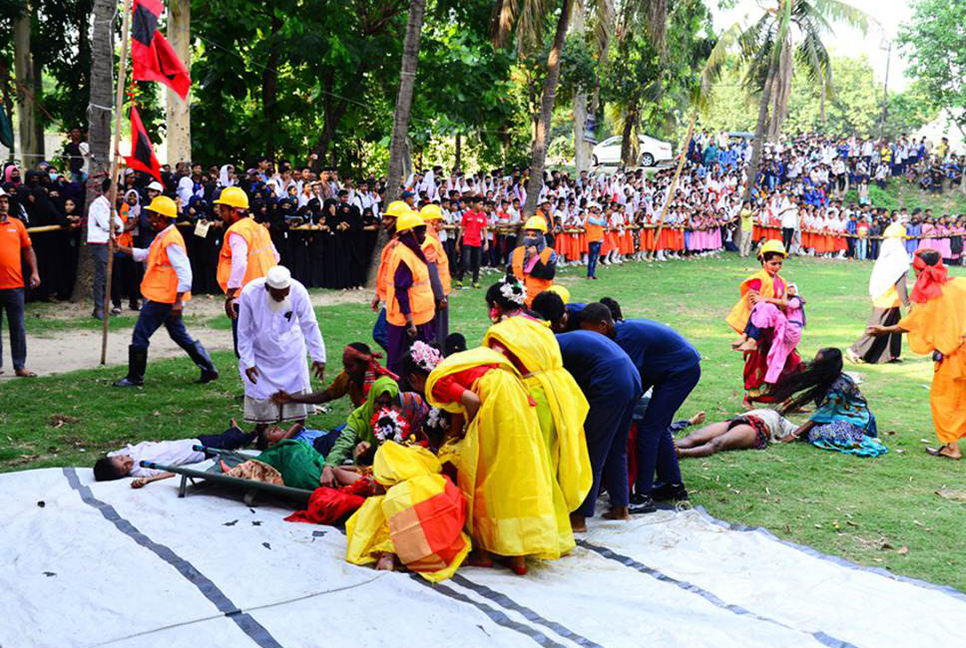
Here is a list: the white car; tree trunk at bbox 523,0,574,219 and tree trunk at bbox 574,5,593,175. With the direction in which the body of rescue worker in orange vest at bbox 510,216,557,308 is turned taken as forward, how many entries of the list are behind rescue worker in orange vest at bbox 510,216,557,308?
3

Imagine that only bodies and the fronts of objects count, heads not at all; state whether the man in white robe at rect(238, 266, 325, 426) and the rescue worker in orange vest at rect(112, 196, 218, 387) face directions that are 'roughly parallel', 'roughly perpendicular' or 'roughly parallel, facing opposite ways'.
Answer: roughly perpendicular

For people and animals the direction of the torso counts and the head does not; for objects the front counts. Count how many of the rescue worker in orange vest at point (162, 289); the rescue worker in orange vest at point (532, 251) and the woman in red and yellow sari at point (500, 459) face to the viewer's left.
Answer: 2

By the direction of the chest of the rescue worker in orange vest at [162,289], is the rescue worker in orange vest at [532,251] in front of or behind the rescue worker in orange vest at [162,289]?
behind

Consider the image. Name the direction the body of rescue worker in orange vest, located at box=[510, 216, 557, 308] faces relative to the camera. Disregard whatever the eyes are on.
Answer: toward the camera

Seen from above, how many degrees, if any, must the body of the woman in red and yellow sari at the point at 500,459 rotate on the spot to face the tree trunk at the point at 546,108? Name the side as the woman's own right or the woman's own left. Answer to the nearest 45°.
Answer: approximately 90° to the woman's own right

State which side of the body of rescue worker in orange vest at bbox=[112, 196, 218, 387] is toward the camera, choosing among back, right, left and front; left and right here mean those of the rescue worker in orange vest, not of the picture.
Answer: left

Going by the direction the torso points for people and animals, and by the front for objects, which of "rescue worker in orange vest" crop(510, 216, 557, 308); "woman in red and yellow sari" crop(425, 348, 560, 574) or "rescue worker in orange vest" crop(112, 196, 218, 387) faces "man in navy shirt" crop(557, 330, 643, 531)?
"rescue worker in orange vest" crop(510, 216, 557, 308)

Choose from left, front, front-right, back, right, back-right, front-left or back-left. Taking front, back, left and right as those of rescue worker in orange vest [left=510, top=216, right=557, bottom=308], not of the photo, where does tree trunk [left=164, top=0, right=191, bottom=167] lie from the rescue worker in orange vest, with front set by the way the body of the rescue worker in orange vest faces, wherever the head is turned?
back-right

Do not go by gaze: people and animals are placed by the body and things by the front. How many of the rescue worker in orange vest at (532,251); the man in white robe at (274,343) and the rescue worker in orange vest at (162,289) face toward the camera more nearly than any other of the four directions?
2

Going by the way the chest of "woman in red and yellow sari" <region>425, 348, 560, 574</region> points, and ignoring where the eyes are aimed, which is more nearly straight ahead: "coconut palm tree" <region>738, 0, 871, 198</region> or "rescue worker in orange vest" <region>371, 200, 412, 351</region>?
the rescue worker in orange vest

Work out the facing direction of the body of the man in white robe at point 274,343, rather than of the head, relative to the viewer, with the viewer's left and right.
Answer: facing the viewer

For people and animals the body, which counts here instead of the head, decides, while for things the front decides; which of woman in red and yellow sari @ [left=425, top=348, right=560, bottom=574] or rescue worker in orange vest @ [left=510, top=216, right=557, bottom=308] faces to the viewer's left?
the woman in red and yellow sari
